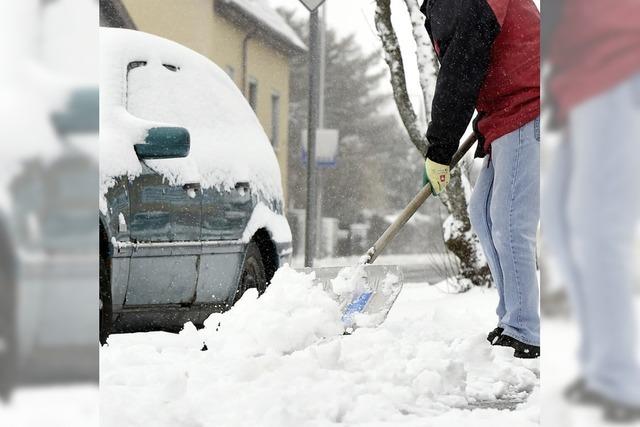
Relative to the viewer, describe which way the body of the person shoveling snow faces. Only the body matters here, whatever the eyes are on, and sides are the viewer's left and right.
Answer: facing to the left of the viewer

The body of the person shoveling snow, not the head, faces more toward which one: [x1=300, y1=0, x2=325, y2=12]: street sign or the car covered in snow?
the car covered in snow

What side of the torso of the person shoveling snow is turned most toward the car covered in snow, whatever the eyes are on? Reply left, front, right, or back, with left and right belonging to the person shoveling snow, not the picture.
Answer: front
